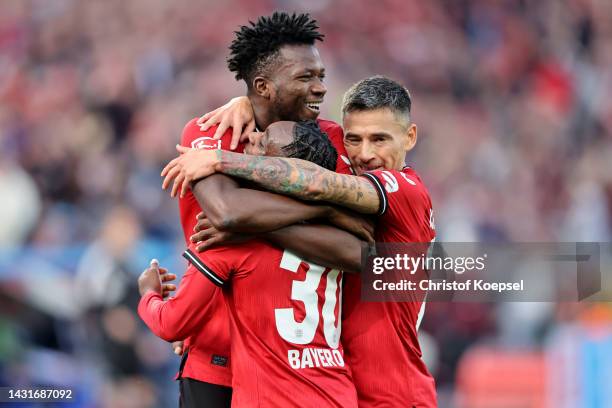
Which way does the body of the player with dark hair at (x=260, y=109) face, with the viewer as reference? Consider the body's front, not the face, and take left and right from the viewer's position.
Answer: facing the viewer and to the right of the viewer

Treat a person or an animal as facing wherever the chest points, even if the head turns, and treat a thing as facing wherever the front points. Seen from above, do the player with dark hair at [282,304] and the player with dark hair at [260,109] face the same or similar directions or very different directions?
very different directions

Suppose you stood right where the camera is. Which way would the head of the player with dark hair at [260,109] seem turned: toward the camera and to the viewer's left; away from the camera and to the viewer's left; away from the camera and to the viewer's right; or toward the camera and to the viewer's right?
toward the camera and to the viewer's right

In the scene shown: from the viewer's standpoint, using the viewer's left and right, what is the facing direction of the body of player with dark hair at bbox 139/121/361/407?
facing away from the viewer and to the left of the viewer
